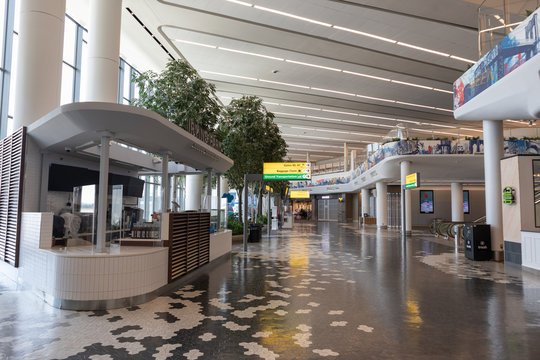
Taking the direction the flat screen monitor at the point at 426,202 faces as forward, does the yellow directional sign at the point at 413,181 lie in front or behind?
in front

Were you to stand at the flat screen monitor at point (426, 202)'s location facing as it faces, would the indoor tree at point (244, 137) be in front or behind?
in front

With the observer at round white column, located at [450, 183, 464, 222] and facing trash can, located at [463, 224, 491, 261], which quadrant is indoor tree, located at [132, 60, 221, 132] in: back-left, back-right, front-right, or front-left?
front-right

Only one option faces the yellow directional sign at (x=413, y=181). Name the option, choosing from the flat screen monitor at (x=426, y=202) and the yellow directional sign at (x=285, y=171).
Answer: the flat screen monitor

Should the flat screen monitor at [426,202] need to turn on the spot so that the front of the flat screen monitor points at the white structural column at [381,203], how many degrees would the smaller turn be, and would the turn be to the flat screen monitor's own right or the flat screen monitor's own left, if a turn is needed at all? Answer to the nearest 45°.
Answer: approximately 45° to the flat screen monitor's own right

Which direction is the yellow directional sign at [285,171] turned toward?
toward the camera

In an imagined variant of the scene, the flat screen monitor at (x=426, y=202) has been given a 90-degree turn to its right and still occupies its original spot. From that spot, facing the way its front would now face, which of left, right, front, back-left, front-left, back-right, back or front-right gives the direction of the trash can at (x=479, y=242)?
left

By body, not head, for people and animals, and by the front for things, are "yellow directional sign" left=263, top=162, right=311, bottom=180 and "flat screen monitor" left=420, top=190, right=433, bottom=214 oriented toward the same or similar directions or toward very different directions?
same or similar directions

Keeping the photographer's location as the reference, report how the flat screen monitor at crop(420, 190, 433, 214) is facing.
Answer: facing the viewer
